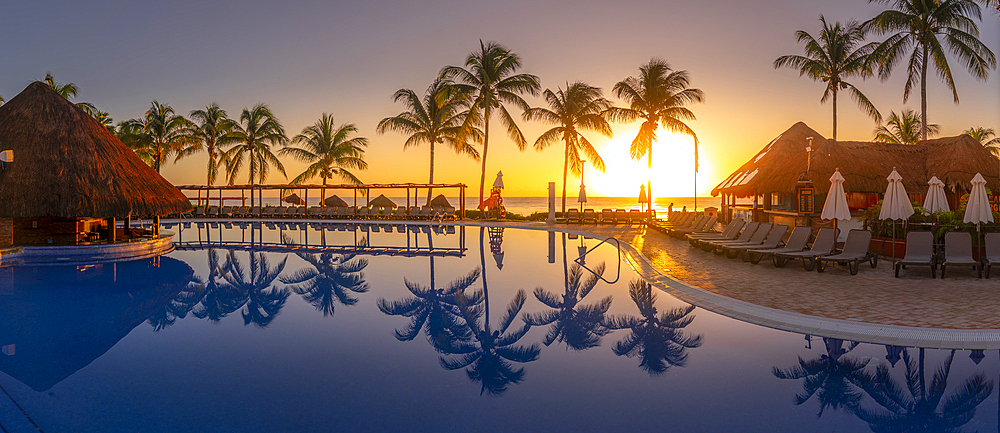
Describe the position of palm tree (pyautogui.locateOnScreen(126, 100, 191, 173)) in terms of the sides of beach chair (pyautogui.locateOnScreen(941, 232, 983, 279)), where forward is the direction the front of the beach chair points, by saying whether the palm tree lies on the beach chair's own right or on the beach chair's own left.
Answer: on the beach chair's own right

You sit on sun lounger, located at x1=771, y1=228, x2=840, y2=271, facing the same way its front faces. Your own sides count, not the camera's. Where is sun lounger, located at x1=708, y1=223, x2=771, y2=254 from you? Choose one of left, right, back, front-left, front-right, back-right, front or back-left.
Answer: right

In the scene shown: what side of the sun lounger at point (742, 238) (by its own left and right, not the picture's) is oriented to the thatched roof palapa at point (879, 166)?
back

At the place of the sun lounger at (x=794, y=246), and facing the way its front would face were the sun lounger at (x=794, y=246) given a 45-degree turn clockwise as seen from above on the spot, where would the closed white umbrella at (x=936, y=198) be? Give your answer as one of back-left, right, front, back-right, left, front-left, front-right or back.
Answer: back-right

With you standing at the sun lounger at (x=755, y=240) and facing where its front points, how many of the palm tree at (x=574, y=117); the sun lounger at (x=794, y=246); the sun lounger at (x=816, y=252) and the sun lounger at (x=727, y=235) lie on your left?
2

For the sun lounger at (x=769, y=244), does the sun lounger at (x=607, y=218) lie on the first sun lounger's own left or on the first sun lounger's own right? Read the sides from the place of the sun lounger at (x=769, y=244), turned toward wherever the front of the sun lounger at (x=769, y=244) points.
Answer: on the first sun lounger's own right

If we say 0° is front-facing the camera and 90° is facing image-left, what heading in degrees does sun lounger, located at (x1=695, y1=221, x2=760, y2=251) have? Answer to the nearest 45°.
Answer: approximately 45°

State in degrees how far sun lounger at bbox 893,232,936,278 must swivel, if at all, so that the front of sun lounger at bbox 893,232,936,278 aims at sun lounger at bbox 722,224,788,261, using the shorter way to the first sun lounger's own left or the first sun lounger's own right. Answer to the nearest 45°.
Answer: approximately 90° to the first sun lounger's own right

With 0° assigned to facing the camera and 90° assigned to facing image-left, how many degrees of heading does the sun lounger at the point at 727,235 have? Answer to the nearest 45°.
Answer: approximately 45°

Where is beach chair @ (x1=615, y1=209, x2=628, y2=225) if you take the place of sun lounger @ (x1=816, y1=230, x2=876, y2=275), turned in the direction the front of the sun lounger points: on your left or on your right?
on your right
